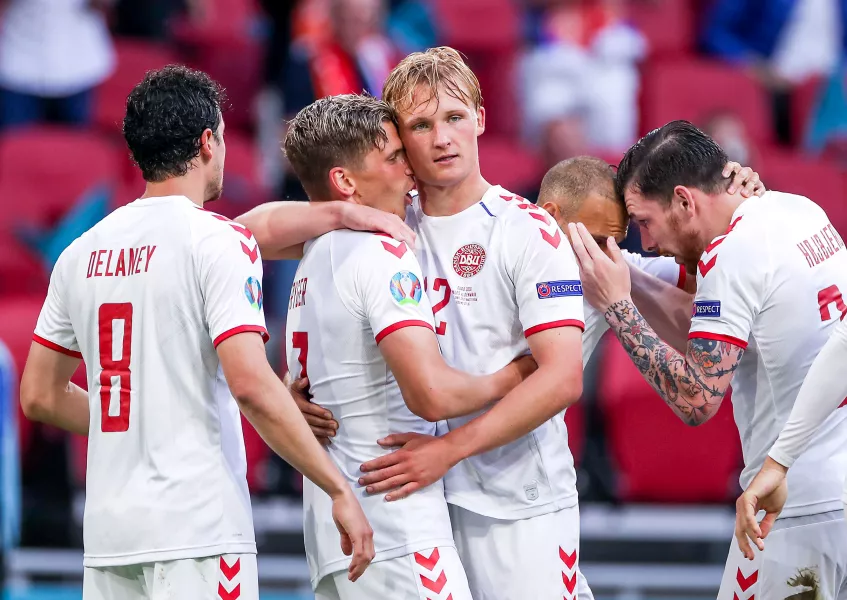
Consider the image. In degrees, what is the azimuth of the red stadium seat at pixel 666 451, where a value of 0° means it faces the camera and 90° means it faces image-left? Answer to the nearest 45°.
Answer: approximately 0°

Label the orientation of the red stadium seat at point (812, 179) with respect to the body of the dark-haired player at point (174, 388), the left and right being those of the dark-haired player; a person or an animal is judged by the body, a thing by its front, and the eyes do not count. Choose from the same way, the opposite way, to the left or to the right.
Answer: the opposite way

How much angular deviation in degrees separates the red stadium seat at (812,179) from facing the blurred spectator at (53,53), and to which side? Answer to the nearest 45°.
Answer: approximately 45° to its right

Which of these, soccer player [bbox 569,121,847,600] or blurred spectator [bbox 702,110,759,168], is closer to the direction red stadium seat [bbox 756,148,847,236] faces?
the soccer player

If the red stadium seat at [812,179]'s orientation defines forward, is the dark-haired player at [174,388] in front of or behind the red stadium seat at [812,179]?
in front

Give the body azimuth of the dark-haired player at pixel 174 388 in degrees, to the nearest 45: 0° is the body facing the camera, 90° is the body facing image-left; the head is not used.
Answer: approximately 225°

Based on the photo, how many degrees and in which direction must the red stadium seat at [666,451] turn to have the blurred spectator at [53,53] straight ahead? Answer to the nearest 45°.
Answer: approximately 90° to its right

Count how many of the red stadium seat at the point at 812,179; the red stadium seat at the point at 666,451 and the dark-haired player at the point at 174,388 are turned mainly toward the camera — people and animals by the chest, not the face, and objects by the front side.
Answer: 2

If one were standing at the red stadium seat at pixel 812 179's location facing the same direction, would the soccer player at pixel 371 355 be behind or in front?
in front

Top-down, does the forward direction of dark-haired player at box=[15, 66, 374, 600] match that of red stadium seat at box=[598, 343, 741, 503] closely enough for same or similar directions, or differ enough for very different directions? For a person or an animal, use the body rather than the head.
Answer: very different directions

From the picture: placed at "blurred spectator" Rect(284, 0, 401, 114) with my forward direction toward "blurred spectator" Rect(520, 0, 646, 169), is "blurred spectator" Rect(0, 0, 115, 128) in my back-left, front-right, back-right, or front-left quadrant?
back-left

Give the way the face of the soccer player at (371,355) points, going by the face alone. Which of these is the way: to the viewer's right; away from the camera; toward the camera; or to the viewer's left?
to the viewer's right

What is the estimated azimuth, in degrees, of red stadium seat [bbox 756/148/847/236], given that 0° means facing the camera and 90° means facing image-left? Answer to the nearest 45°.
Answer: approximately 0°
